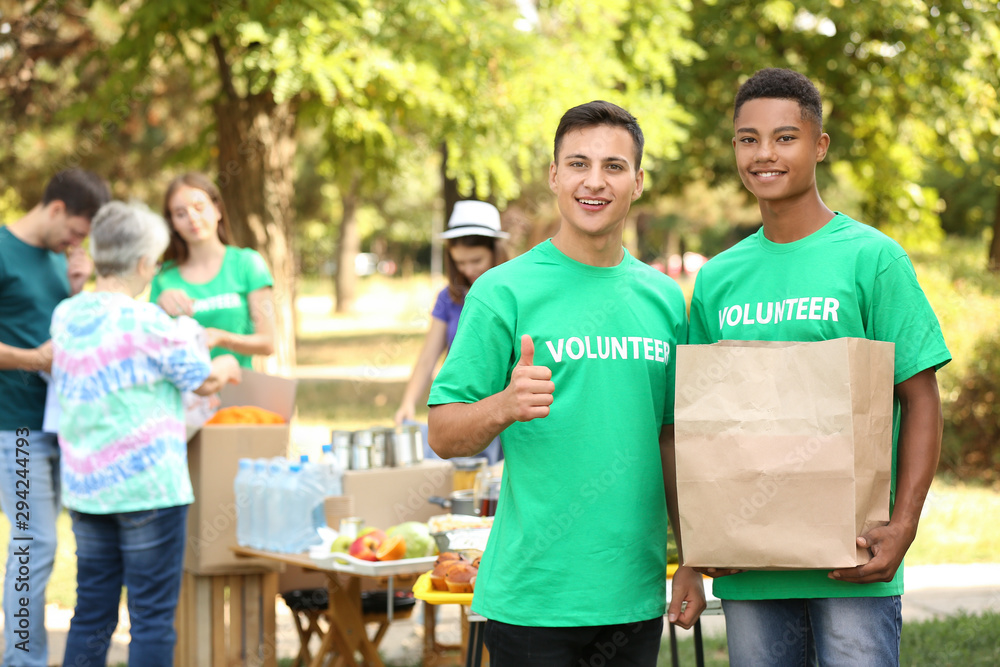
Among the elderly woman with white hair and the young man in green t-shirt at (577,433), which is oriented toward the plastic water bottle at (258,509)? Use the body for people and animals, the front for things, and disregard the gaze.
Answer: the elderly woman with white hair

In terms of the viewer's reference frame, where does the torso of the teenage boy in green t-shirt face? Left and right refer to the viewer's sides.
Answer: facing the viewer and to the left of the viewer

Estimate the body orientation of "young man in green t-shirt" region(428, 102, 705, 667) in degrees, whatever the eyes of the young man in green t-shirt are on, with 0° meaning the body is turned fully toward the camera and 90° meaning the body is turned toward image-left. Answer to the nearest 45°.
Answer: approximately 315°

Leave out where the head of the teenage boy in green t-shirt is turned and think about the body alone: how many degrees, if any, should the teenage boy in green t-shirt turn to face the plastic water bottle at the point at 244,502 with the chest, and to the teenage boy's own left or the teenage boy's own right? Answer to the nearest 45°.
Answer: approximately 90° to the teenage boy's own right

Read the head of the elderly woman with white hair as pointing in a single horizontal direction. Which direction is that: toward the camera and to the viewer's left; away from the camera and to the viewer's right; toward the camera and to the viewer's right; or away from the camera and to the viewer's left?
away from the camera and to the viewer's right

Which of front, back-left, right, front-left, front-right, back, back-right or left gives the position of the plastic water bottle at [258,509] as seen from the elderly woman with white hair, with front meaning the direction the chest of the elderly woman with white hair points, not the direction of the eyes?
front

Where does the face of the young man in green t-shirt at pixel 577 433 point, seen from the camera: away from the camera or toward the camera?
toward the camera

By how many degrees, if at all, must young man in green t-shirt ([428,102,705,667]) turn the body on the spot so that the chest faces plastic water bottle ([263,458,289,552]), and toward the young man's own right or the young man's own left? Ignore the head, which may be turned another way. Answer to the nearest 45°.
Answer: approximately 180°

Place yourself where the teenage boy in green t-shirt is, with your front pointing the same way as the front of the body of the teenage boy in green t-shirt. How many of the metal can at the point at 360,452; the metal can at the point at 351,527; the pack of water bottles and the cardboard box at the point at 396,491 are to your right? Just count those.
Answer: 4

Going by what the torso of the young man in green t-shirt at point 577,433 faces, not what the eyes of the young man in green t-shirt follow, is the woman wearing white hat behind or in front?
behind

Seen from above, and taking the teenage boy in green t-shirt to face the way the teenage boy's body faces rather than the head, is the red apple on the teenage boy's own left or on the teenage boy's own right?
on the teenage boy's own right

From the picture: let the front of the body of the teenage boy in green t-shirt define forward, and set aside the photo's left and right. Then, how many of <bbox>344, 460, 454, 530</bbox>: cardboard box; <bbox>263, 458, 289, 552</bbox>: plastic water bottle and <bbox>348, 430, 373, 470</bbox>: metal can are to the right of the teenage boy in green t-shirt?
3

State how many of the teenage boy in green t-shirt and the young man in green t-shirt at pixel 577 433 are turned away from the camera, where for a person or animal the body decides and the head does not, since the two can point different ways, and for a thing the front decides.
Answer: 0

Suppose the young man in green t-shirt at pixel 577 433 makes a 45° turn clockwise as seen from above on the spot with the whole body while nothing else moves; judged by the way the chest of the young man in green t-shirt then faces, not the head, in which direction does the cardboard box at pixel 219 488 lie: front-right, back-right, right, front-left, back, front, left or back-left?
back-right
